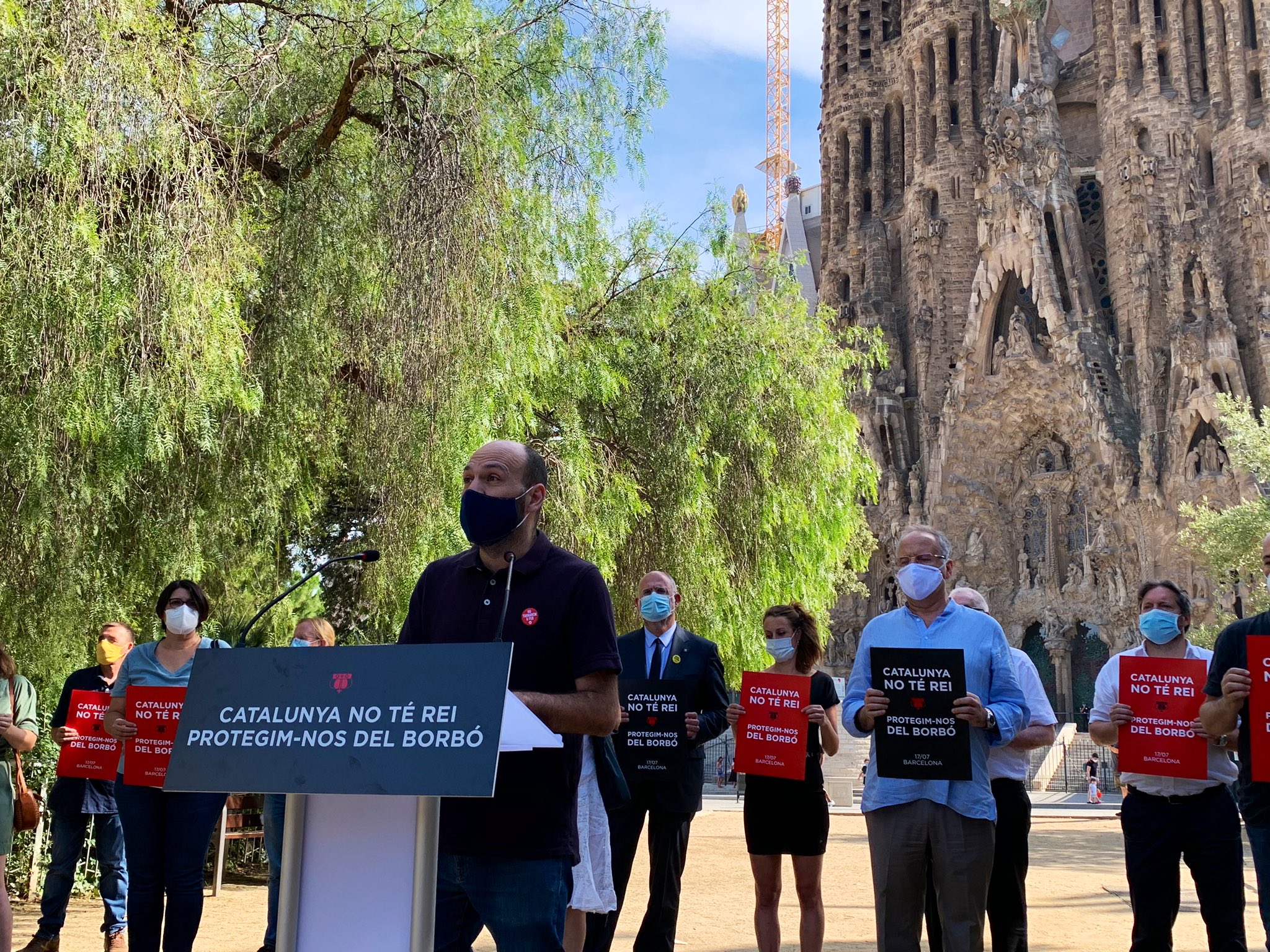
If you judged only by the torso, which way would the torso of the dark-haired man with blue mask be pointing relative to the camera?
toward the camera

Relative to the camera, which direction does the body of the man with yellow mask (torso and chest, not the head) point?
toward the camera

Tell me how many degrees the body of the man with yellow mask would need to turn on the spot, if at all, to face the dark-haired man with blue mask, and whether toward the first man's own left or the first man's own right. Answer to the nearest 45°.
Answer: approximately 45° to the first man's own left

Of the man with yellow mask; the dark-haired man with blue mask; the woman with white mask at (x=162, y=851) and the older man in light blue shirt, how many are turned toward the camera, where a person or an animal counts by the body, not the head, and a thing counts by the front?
4

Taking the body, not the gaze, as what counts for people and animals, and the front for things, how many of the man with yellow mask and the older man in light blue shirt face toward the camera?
2

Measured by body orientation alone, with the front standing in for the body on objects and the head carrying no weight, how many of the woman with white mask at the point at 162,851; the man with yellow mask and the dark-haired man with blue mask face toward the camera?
3

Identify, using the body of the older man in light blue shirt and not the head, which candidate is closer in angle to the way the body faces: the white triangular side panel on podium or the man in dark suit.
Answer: the white triangular side panel on podium

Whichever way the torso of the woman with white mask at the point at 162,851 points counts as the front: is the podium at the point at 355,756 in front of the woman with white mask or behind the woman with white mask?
in front

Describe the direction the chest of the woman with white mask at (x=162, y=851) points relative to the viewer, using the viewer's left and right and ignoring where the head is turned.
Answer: facing the viewer

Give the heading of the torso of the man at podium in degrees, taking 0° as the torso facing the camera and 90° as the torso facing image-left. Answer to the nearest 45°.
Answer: approximately 45°

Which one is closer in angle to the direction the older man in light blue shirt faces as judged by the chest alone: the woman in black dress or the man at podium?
the man at podium

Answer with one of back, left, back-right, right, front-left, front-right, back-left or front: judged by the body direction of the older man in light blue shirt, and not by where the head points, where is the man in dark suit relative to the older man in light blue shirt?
back-right

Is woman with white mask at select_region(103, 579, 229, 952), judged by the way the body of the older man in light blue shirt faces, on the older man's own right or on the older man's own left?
on the older man's own right

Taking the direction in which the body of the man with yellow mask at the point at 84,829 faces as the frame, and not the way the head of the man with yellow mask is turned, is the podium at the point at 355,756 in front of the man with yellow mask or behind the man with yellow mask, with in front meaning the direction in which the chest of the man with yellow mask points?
in front
